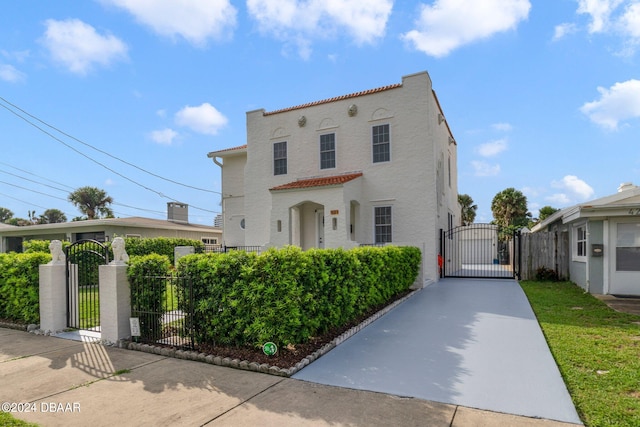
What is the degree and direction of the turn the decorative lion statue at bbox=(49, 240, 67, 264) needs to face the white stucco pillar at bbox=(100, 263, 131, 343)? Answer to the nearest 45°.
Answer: approximately 45° to its left

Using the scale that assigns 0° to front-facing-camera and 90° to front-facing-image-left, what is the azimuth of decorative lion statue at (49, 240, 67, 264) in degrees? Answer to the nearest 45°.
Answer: approximately 45°

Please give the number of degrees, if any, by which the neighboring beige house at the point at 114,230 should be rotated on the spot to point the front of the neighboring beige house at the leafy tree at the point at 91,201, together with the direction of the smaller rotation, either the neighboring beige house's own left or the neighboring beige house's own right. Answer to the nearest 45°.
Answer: approximately 135° to the neighboring beige house's own right

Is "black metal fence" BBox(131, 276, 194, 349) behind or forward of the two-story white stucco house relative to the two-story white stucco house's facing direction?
forward
